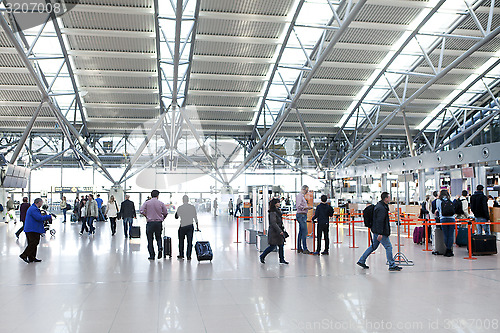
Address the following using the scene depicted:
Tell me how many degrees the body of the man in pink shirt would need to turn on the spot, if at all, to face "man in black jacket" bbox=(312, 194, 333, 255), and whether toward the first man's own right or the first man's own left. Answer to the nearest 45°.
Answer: approximately 90° to the first man's own right

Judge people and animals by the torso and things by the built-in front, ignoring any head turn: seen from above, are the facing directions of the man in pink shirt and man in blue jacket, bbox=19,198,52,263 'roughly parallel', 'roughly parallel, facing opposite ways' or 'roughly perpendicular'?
roughly perpendicular

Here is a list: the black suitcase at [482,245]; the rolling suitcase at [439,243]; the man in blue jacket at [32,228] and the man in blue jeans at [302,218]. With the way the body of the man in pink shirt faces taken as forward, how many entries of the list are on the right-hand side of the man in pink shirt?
3

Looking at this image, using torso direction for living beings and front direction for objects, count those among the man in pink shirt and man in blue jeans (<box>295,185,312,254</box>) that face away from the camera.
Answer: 1

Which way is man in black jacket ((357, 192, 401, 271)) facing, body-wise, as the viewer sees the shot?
to the viewer's right

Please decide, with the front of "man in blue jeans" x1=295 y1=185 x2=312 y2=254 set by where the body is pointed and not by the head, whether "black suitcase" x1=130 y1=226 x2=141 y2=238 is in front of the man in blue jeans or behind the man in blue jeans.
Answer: behind

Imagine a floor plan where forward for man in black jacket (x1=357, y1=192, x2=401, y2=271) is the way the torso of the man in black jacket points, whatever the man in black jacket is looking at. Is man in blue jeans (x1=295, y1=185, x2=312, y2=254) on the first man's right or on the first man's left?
on the first man's left

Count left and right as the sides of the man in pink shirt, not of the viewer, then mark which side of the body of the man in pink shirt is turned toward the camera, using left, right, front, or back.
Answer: back

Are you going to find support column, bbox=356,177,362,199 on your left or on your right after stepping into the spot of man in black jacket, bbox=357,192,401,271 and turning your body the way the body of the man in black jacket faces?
on your left
